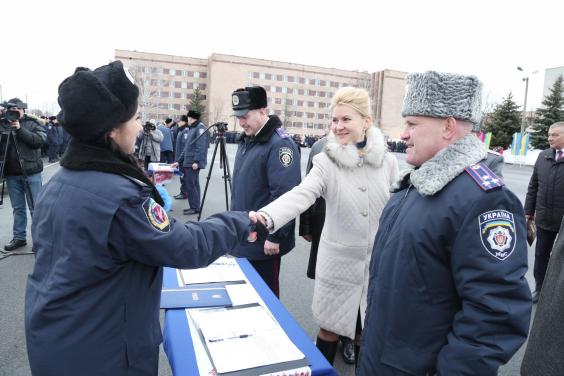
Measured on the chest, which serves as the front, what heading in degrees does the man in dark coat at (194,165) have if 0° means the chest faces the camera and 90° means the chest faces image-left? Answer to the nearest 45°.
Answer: approximately 90°

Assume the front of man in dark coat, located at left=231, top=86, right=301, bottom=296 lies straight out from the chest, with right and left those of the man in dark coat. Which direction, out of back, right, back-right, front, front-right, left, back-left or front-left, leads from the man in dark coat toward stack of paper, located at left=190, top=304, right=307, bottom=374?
front-left

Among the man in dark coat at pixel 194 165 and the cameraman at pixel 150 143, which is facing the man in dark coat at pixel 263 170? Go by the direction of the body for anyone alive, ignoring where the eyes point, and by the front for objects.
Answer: the cameraman

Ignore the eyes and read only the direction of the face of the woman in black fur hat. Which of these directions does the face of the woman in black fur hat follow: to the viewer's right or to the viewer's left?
to the viewer's right

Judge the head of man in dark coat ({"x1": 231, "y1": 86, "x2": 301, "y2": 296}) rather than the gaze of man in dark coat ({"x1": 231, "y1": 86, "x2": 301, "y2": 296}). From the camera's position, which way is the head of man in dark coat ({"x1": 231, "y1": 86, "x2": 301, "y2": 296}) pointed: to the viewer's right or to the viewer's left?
to the viewer's left

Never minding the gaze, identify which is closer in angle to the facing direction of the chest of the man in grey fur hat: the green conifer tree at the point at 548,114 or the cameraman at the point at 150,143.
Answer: the cameraman

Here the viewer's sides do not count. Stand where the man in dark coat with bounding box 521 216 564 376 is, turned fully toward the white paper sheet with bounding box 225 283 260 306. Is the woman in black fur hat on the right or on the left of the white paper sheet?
left

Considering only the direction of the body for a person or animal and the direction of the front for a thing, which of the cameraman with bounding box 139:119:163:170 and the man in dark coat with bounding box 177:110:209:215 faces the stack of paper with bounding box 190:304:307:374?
the cameraman
